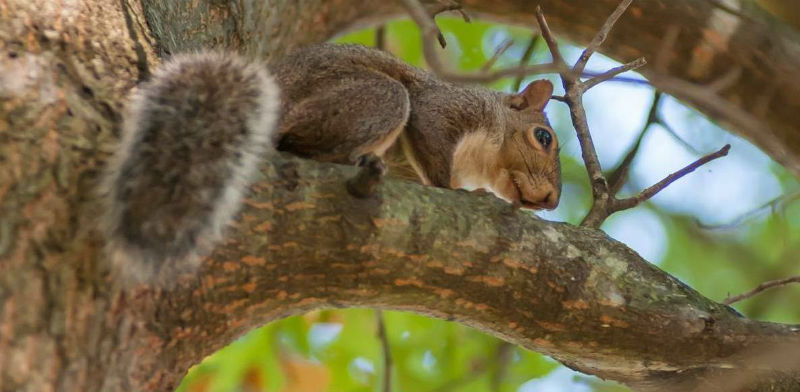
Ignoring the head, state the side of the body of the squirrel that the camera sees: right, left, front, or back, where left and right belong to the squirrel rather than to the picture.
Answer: right
